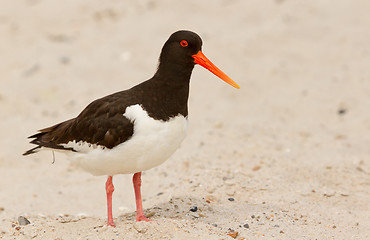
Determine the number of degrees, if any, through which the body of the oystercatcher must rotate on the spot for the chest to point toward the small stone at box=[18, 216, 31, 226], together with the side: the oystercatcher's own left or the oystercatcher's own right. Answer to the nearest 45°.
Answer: approximately 135° to the oystercatcher's own left

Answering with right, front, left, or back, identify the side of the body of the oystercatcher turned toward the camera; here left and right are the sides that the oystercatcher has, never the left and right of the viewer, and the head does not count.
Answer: right

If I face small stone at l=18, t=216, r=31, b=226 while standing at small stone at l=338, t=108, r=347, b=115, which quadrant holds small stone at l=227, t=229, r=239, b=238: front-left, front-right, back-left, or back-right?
front-left

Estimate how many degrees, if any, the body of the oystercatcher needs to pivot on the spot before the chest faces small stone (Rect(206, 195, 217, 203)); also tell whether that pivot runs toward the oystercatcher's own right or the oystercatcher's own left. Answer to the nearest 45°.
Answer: approximately 45° to the oystercatcher's own left

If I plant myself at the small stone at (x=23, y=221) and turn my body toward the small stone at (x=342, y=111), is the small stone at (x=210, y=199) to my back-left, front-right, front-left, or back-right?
front-right

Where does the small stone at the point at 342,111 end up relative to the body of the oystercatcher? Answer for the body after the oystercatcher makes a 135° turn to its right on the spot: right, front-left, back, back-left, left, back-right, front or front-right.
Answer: back
